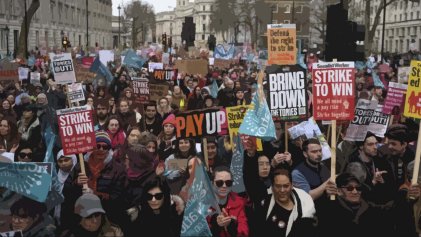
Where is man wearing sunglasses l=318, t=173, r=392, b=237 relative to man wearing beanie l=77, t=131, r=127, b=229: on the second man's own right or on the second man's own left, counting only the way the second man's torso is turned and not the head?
on the second man's own left

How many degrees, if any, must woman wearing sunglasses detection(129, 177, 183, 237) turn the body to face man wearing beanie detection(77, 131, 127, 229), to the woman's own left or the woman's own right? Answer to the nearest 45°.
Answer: approximately 135° to the woman's own right

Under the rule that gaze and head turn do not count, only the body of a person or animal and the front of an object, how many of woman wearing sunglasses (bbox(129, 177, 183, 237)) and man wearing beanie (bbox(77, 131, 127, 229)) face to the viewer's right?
0

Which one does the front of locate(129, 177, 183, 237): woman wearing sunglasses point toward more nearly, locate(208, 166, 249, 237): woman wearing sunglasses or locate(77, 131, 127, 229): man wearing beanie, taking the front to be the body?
the woman wearing sunglasses

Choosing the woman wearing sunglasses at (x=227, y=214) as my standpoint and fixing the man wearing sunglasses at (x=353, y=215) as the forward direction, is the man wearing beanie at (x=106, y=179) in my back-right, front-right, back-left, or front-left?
back-left

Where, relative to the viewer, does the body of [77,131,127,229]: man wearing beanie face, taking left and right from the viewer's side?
facing the viewer and to the left of the viewer

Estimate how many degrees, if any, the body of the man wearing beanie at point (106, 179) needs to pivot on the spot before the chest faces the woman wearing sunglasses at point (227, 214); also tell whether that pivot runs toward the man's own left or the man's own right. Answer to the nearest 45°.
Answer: approximately 90° to the man's own left

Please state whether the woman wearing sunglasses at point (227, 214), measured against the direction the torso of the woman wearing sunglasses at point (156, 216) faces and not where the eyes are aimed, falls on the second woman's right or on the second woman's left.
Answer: on the second woman's left

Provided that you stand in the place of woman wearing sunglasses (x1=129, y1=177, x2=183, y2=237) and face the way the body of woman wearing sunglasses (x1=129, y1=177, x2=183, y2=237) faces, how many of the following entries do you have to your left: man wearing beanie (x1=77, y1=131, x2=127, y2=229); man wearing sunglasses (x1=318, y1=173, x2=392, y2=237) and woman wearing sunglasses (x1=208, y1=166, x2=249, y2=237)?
2
